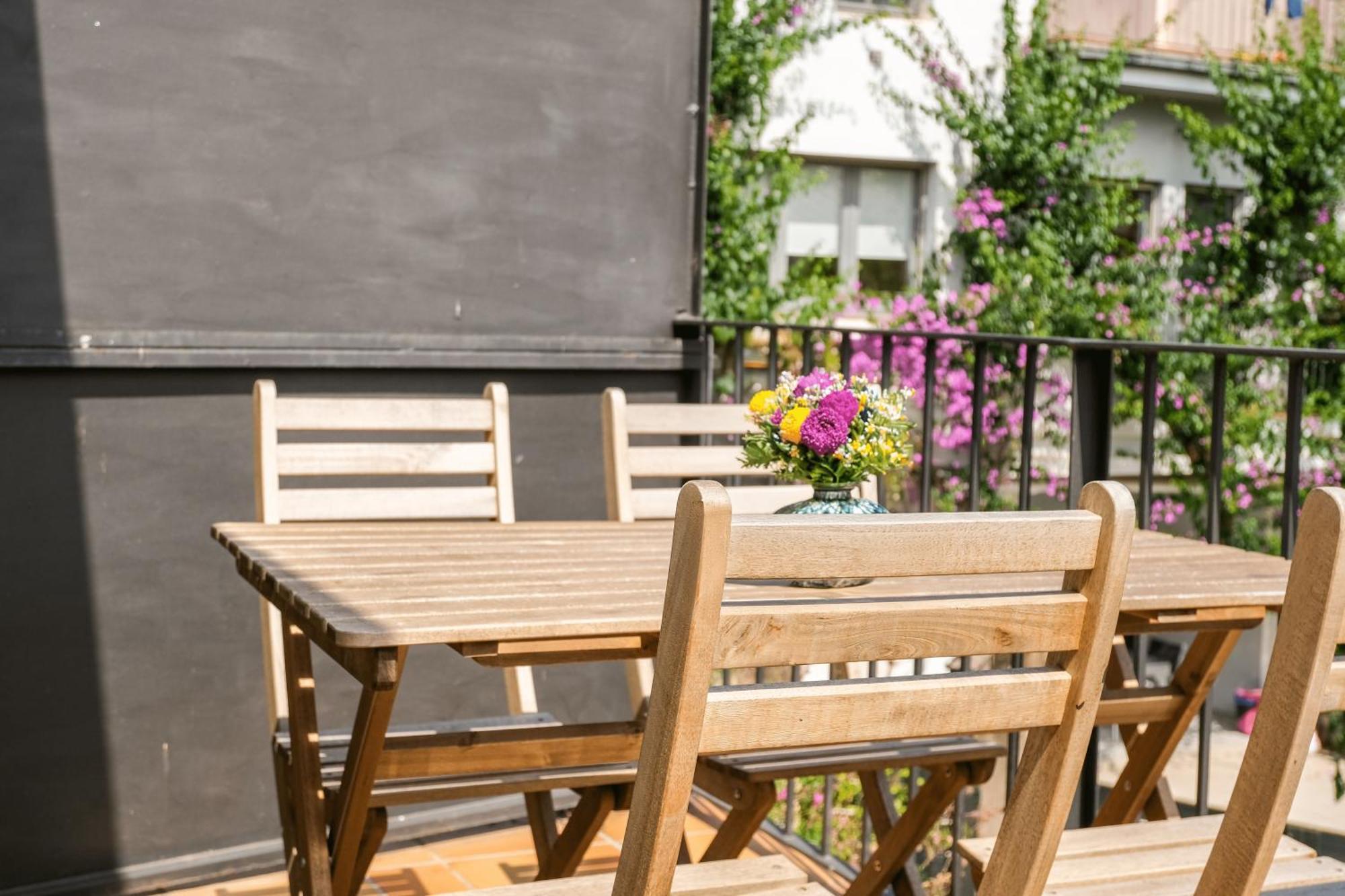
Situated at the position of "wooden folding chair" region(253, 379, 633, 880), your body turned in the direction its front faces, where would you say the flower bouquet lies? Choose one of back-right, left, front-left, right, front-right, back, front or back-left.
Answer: front

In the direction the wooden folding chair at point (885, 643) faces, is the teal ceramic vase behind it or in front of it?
in front

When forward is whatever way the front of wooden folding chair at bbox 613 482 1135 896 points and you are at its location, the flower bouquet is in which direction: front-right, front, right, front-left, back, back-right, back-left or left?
front-right

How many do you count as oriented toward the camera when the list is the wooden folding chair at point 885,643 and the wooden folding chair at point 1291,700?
0

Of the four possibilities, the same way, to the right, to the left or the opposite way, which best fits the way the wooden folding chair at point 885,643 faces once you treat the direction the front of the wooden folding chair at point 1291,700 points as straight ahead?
the same way

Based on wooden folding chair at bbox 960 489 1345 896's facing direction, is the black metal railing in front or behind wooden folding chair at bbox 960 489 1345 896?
in front

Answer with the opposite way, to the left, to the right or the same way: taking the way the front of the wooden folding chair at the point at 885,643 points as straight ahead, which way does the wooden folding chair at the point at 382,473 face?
the opposite way

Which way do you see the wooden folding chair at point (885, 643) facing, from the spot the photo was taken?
facing away from the viewer and to the left of the viewer

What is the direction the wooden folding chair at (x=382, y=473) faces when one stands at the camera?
facing the viewer and to the right of the viewer

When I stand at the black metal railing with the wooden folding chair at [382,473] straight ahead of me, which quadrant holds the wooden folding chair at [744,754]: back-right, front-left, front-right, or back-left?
front-left

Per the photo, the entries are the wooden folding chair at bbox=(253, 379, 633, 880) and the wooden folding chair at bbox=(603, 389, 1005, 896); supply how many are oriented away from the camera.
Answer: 0

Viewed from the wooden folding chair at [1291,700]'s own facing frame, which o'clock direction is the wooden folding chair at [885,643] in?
the wooden folding chair at [885,643] is roughly at 10 o'clock from the wooden folding chair at [1291,700].

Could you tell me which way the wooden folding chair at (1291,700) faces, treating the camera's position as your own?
facing away from the viewer and to the left of the viewer
